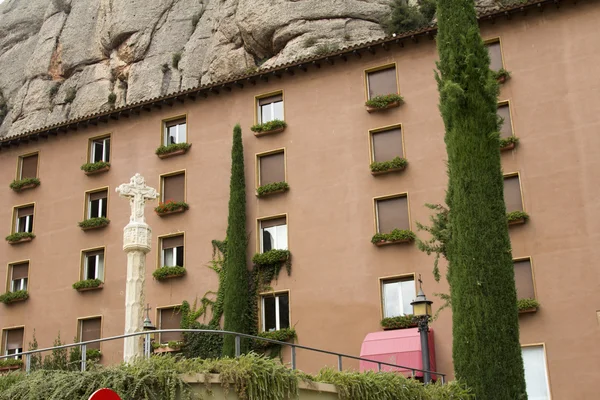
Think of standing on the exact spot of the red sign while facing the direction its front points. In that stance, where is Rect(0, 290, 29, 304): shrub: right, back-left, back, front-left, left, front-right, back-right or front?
back

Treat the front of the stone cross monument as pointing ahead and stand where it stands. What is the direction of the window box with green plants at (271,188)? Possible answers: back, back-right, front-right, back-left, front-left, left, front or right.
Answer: back-left

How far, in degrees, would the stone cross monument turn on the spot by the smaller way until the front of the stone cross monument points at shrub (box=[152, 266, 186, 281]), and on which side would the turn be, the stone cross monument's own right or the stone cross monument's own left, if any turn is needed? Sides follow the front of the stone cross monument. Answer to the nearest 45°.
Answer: approximately 180°

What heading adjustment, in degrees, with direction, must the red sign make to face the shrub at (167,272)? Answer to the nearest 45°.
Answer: approximately 180°

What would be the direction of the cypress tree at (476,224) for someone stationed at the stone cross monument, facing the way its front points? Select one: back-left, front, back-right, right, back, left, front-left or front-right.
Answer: front-left

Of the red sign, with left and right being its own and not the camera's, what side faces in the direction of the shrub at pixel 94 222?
back

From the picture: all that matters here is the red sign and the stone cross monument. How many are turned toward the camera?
2

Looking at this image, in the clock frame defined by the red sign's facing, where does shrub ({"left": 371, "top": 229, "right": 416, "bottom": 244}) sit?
The shrub is roughly at 7 o'clock from the red sign.

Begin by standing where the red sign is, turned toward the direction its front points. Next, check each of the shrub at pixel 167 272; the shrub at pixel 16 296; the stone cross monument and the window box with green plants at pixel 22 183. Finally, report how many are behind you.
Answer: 4

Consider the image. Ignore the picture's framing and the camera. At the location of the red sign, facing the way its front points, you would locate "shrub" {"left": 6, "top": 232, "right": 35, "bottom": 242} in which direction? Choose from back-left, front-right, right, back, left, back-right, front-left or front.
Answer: back

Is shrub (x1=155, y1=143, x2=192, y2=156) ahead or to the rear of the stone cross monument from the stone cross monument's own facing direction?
to the rear

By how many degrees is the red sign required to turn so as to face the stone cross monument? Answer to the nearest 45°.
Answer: approximately 180°

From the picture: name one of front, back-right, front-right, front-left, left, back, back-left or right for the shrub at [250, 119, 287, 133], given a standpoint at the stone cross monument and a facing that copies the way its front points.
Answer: back-left

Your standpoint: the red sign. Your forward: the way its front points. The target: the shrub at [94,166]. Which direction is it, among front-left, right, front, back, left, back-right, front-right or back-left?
back

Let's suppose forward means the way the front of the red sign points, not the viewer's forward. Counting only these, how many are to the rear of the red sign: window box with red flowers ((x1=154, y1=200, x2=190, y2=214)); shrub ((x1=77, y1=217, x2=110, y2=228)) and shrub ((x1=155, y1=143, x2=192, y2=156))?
3
